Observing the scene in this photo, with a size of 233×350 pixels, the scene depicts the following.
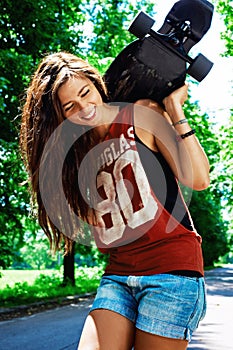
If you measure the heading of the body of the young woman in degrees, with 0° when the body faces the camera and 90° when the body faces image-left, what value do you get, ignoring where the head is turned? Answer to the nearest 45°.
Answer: approximately 45°
